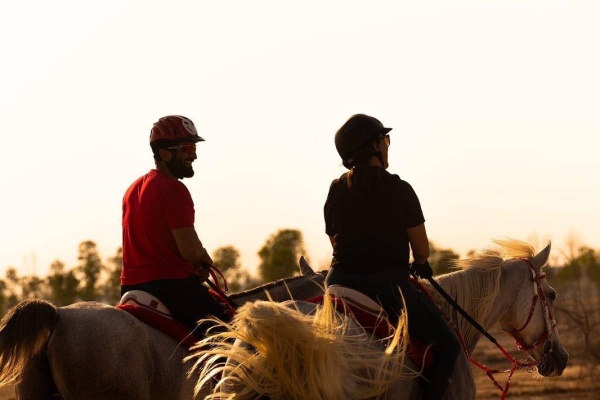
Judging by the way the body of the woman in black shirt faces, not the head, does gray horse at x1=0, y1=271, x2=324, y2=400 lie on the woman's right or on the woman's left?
on the woman's left

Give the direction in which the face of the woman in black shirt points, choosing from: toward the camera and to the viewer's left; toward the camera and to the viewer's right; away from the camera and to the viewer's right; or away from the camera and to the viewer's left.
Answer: away from the camera and to the viewer's right

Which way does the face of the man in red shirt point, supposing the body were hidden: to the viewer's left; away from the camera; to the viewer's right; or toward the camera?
to the viewer's right

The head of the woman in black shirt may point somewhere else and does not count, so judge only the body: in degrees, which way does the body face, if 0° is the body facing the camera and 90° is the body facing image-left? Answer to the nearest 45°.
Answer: approximately 225°
